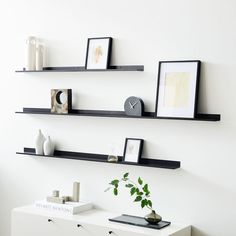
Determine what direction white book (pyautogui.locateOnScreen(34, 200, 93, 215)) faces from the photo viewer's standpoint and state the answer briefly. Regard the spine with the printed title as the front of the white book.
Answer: facing the viewer and to the left of the viewer

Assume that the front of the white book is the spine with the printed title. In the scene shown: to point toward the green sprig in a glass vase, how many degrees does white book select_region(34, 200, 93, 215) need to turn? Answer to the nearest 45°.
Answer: approximately 90° to its left

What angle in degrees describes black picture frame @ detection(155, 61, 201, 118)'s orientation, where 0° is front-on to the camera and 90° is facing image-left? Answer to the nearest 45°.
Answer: approximately 45°

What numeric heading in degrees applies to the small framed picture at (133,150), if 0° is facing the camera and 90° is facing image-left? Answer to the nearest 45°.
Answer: approximately 45°
